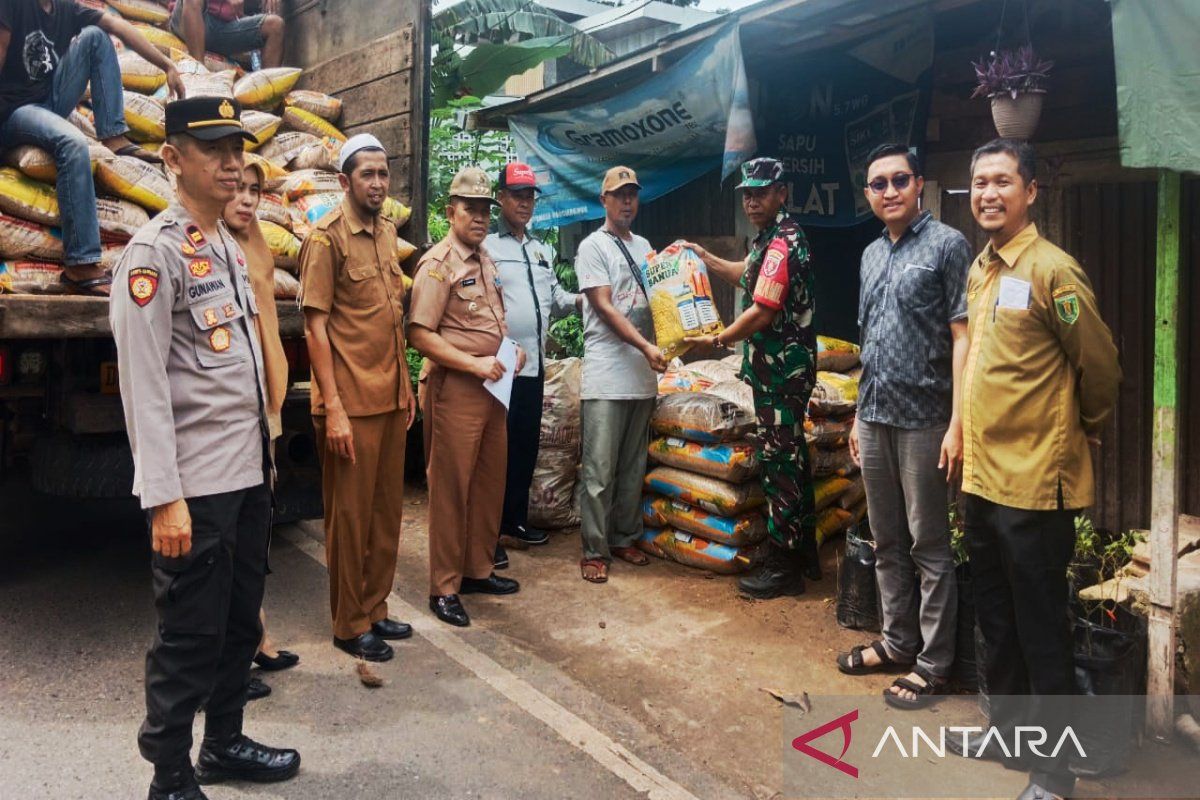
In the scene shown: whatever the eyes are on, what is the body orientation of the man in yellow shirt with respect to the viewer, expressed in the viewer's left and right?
facing the viewer and to the left of the viewer

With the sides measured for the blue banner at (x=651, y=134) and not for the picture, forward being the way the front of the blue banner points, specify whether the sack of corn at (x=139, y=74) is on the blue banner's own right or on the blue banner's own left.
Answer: on the blue banner's own right

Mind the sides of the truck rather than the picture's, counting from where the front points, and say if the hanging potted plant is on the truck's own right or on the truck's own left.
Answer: on the truck's own right

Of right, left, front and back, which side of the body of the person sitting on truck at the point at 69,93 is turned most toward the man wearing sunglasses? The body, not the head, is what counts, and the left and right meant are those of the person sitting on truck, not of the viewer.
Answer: front

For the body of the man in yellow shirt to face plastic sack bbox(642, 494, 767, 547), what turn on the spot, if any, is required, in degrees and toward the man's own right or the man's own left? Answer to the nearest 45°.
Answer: approximately 90° to the man's own right

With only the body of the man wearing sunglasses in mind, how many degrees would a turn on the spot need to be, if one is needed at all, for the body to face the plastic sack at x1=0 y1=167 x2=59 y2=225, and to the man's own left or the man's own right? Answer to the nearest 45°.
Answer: approximately 45° to the man's own right

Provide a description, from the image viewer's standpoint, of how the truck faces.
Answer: facing away from the viewer

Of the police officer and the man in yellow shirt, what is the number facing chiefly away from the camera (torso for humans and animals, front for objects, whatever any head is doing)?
0

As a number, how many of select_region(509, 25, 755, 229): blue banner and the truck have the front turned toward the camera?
1

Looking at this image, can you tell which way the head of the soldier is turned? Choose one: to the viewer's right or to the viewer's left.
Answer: to the viewer's left

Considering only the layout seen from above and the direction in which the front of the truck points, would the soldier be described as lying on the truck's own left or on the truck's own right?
on the truck's own right
